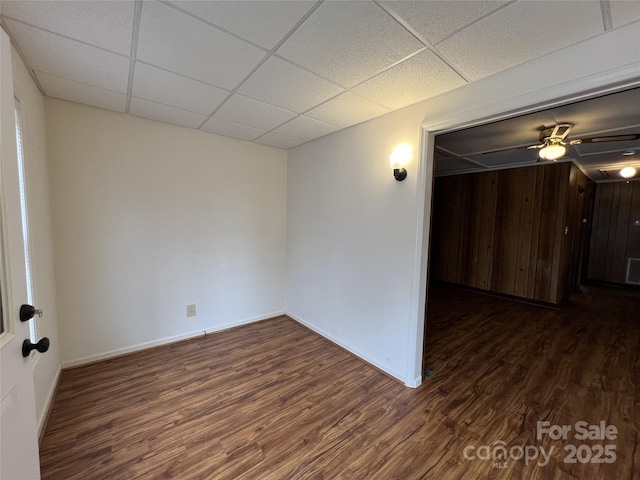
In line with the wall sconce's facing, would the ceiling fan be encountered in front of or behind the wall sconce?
behind

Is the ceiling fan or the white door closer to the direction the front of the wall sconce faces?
the white door

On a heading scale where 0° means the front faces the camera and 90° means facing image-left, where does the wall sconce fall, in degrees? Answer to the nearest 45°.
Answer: approximately 45°

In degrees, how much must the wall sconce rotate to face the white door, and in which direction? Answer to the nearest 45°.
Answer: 0° — it already faces it
